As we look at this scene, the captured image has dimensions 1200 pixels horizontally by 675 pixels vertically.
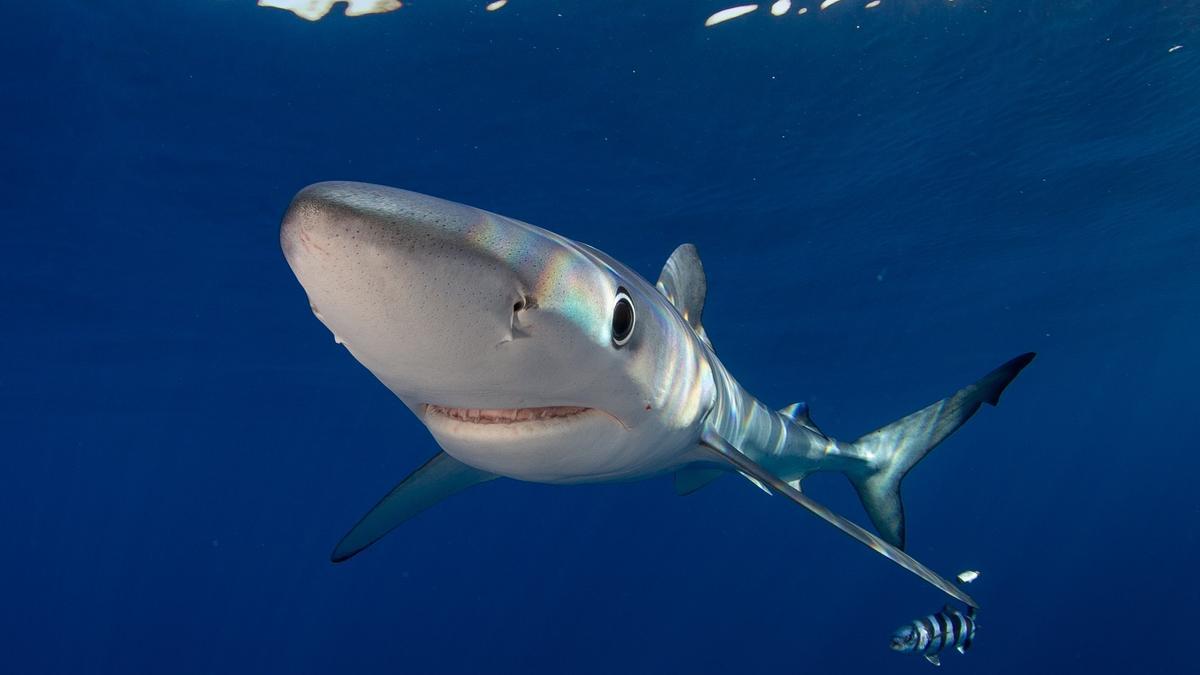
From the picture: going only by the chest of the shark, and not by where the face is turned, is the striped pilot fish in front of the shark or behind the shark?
behind

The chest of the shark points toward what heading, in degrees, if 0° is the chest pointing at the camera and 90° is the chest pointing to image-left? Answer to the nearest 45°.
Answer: approximately 45°
